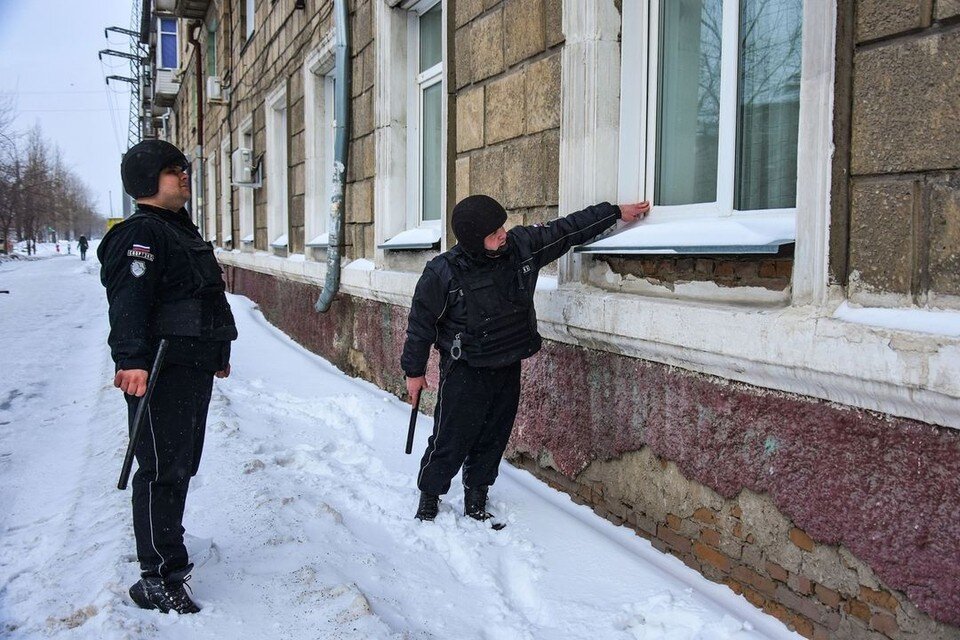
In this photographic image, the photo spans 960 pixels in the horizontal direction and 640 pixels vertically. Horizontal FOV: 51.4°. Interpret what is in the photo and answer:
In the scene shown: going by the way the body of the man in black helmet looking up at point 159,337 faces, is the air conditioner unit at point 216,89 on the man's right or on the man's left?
on the man's left

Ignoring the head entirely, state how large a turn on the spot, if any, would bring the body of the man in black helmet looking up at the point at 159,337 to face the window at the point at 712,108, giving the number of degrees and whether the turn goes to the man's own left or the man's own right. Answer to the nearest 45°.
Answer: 0° — they already face it

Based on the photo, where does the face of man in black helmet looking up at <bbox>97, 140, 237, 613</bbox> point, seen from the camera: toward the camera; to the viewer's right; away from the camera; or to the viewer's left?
to the viewer's right

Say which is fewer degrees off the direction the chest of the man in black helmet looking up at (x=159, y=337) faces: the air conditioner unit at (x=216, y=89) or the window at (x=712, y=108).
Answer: the window

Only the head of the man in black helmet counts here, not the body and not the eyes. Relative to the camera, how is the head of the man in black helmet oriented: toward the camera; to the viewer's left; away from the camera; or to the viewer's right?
to the viewer's right

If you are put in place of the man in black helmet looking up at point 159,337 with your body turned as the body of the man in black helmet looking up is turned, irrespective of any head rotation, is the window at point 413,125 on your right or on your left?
on your left

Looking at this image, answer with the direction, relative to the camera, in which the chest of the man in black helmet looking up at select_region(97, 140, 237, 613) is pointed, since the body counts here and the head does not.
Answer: to the viewer's right
